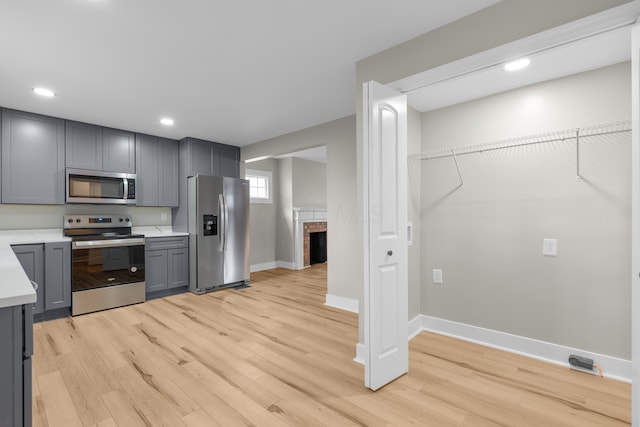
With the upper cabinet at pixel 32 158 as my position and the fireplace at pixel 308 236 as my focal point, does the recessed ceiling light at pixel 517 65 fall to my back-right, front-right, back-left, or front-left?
front-right

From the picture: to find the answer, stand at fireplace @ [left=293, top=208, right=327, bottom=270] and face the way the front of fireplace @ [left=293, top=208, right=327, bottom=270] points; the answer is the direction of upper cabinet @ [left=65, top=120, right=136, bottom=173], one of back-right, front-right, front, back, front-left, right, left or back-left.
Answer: right

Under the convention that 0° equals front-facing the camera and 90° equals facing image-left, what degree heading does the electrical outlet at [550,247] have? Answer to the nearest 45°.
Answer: approximately 0°

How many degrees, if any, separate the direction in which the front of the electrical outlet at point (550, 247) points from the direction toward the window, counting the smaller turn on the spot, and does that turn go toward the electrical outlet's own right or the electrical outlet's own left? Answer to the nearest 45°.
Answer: approximately 90° to the electrical outlet's own right

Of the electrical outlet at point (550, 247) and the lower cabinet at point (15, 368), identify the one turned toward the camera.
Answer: the electrical outlet

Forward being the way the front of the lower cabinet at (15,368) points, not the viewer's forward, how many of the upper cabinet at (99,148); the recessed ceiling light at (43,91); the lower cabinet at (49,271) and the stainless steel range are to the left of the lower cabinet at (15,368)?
4

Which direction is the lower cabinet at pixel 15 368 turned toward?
to the viewer's right

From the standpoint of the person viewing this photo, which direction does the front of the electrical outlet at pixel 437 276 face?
facing the viewer and to the left of the viewer

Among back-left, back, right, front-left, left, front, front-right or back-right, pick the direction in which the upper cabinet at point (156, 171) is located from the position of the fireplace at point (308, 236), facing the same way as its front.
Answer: right

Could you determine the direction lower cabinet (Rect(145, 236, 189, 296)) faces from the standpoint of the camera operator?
facing the viewer and to the right of the viewer

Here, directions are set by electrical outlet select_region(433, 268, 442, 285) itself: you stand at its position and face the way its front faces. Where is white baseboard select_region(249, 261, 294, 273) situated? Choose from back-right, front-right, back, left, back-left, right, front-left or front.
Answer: right

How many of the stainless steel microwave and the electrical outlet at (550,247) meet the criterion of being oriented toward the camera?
2

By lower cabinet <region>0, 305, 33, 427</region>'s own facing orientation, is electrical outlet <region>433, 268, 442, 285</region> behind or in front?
in front

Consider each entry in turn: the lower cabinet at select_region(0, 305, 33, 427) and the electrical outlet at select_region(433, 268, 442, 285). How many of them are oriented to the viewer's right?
1

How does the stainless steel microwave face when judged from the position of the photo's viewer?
facing the viewer
